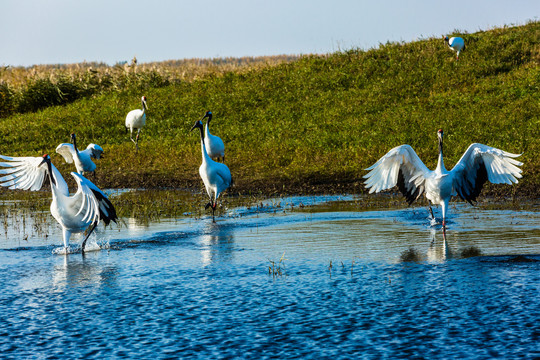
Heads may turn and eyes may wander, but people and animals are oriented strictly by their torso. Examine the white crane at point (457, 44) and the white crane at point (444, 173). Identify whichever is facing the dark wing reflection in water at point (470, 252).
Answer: the white crane at point (444, 173)

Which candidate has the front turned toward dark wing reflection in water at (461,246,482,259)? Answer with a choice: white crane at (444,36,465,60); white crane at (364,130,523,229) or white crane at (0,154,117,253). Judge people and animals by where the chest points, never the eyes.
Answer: white crane at (364,130,523,229)

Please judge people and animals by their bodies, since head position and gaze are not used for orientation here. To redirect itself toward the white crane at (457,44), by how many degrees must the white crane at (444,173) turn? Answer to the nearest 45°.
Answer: approximately 180°

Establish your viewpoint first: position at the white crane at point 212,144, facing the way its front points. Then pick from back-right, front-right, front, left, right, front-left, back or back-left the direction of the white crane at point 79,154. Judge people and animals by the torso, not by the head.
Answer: front-right

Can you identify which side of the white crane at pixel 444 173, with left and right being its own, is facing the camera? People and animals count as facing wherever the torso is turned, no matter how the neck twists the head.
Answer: front

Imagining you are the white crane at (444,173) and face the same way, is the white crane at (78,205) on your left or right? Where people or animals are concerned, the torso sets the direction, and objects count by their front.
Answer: on your right

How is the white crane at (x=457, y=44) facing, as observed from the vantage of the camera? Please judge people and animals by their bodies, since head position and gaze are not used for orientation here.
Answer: facing to the left of the viewer

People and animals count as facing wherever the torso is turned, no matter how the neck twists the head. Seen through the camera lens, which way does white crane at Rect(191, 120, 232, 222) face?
facing the viewer and to the left of the viewer

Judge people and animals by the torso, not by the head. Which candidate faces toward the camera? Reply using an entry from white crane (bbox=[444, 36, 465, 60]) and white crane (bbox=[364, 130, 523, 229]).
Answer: white crane (bbox=[364, 130, 523, 229])

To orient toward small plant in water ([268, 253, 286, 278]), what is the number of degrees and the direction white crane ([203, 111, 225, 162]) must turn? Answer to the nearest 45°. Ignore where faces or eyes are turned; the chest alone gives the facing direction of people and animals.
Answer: approximately 45° to its left

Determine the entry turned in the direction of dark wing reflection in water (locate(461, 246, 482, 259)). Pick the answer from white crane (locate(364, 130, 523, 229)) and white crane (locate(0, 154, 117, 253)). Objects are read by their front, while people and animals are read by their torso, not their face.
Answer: white crane (locate(364, 130, 523, 229))

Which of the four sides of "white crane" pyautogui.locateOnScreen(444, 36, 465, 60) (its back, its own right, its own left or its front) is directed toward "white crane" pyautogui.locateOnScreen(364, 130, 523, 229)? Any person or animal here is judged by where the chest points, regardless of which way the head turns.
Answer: left

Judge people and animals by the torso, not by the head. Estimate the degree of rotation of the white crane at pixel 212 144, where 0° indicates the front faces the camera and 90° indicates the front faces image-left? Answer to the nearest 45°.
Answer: approximately 45°

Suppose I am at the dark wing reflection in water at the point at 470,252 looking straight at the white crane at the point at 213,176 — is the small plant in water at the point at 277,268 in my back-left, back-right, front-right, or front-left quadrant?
front-left

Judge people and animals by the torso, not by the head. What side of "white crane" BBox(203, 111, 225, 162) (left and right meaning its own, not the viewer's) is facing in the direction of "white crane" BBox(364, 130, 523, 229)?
left
